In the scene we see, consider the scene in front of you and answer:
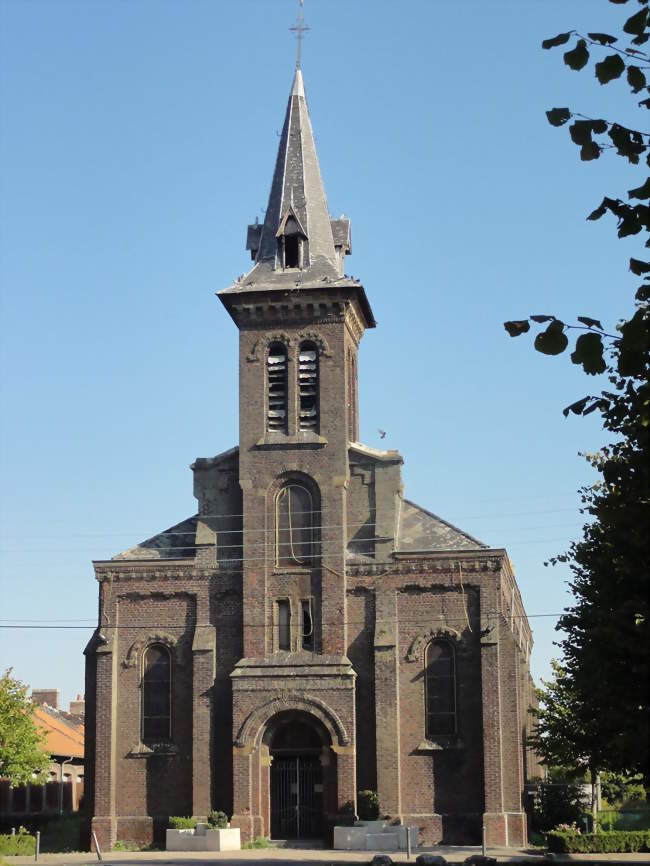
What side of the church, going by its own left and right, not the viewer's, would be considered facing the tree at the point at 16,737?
right

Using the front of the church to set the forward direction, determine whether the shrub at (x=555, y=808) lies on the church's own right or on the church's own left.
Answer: on the church's own left

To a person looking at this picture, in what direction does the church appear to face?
facing the viewer

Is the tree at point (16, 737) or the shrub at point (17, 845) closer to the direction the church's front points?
the shrub

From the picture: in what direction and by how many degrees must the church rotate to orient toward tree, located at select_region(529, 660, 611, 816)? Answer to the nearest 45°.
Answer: approximately 45° to its left
